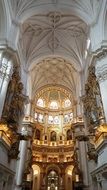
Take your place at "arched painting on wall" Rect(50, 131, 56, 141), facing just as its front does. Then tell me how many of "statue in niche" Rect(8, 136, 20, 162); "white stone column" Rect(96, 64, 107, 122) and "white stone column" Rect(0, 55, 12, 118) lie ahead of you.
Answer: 3

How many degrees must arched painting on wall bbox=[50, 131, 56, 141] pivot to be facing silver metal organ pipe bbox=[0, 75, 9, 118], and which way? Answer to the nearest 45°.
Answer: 0° — it already faces it

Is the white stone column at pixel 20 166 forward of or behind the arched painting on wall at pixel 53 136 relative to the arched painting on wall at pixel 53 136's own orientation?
forward

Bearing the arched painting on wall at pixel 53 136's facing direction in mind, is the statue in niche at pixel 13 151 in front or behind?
in front

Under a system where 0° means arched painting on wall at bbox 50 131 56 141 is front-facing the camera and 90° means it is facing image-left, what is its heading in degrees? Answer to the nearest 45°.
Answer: approximately 0°

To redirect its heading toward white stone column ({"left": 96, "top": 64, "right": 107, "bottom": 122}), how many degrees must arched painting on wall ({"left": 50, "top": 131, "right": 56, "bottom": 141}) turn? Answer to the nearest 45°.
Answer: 0° — it already faces it

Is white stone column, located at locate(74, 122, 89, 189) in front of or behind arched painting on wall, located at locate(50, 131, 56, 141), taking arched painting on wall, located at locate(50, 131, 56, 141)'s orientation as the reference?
in front
